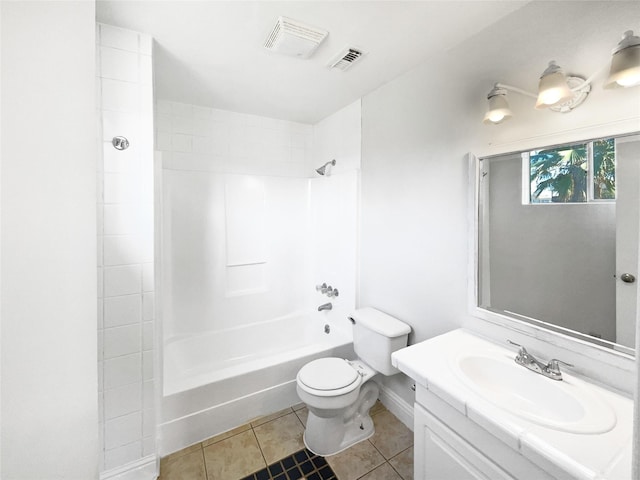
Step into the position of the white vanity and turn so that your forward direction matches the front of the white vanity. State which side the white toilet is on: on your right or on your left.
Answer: on your right

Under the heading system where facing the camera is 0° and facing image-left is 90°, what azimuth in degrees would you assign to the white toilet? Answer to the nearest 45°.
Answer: approximately 45°

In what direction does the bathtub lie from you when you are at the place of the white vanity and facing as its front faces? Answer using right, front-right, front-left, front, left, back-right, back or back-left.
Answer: front-right

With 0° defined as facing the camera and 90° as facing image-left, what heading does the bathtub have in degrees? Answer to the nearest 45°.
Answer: approximately 315°

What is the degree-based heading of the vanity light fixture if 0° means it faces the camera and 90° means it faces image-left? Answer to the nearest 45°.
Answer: approximately 45°

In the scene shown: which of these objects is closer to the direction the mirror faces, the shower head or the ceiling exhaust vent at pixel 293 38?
the ceiling exhaust vent
